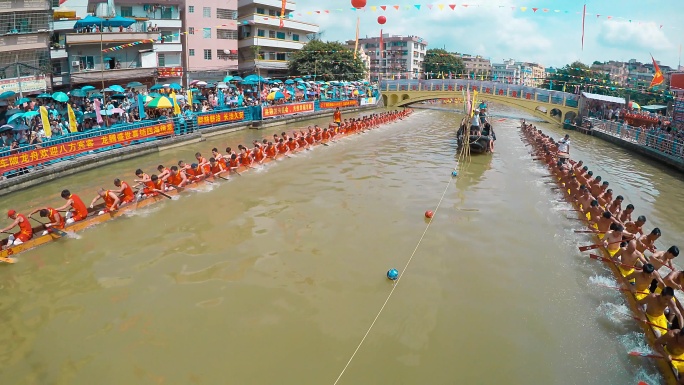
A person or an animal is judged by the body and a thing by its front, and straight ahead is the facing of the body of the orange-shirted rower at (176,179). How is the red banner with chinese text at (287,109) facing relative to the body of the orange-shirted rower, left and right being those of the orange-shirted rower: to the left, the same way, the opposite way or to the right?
to the left

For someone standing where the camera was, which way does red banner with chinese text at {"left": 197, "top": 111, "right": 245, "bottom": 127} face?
facing the viewer and to the right of the viewer

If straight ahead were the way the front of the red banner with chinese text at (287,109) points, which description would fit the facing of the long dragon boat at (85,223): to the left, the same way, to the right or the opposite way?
to the right

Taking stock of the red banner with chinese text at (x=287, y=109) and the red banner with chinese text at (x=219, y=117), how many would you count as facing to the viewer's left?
0

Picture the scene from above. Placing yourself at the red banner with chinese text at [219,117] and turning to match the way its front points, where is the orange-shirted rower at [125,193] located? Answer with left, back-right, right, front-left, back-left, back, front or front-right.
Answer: front-right

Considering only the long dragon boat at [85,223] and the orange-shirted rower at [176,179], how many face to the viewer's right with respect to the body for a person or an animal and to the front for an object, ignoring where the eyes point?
0

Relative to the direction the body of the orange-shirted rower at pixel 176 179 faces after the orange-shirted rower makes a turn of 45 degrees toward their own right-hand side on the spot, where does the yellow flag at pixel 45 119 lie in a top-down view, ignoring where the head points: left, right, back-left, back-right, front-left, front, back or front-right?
front-right

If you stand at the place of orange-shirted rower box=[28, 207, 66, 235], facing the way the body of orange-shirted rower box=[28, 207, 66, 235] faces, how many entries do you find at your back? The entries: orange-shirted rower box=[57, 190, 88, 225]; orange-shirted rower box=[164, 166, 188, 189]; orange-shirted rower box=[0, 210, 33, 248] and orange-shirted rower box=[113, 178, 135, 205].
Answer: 3

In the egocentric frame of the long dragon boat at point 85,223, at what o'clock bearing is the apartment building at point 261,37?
The apartment building is roughly at 5 o'clock from the long dragon boat.
